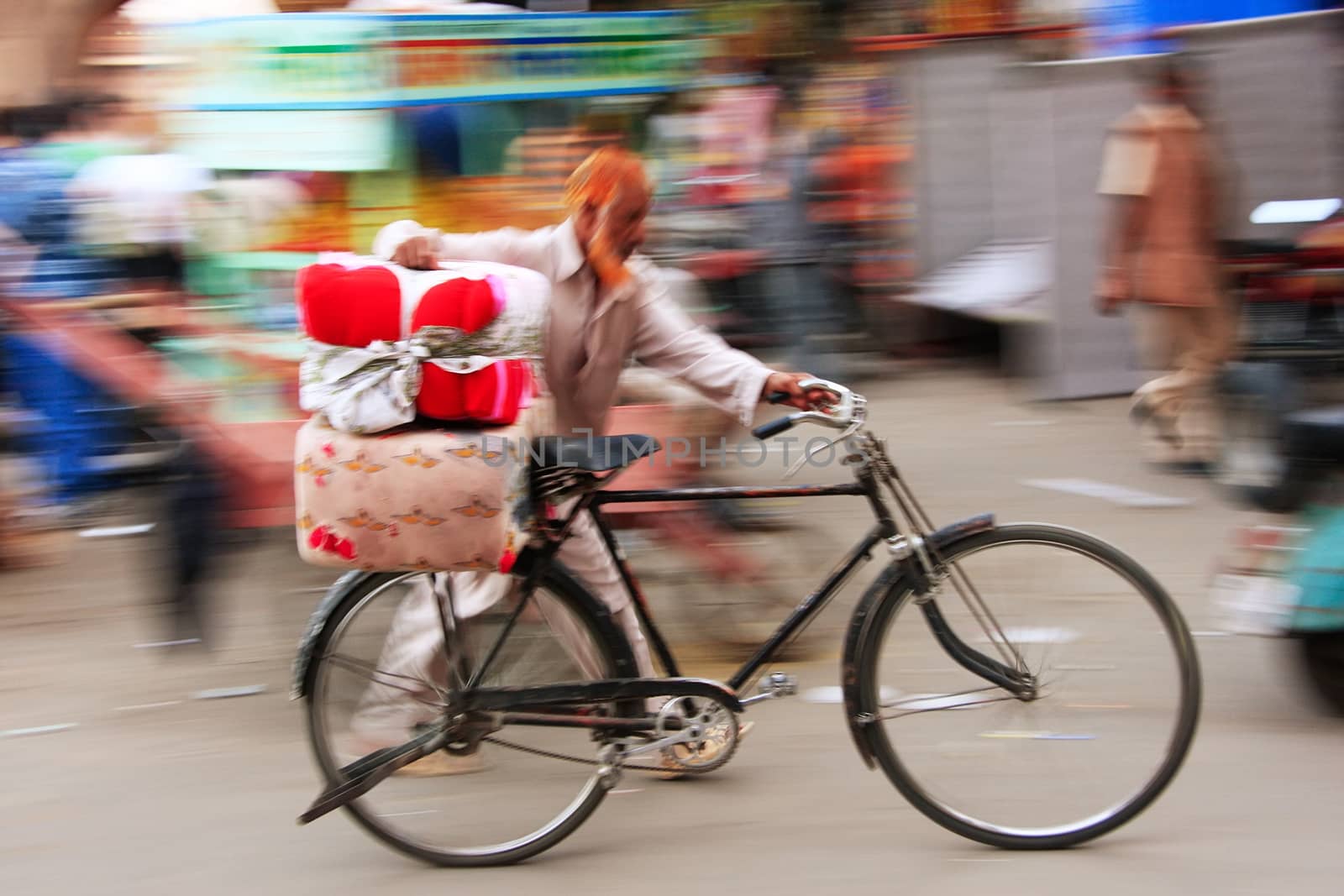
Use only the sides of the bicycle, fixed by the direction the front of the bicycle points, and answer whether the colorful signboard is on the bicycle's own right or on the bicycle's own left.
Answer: on the bicycle's own left

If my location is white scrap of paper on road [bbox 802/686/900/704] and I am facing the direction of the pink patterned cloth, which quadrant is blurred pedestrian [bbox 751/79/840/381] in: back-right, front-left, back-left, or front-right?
back-right

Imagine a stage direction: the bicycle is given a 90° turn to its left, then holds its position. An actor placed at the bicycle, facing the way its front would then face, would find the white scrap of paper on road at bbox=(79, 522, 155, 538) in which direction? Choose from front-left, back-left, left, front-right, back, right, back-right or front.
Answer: front-left

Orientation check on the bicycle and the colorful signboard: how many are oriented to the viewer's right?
1

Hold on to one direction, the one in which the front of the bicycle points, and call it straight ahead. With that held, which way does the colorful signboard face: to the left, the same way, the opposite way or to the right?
to the right

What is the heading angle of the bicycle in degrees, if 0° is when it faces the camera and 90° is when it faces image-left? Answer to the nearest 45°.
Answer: approximately 270°

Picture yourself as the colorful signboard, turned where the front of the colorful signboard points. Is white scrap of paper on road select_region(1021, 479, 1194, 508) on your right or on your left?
on your left

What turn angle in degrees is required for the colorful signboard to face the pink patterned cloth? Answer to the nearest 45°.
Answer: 0° — it already faces it

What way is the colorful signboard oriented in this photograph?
toward the camera

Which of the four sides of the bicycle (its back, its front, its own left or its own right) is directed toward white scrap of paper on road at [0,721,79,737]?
back

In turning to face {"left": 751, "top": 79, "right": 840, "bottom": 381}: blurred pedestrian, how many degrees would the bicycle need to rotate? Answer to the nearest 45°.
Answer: approximately 90° to its left
